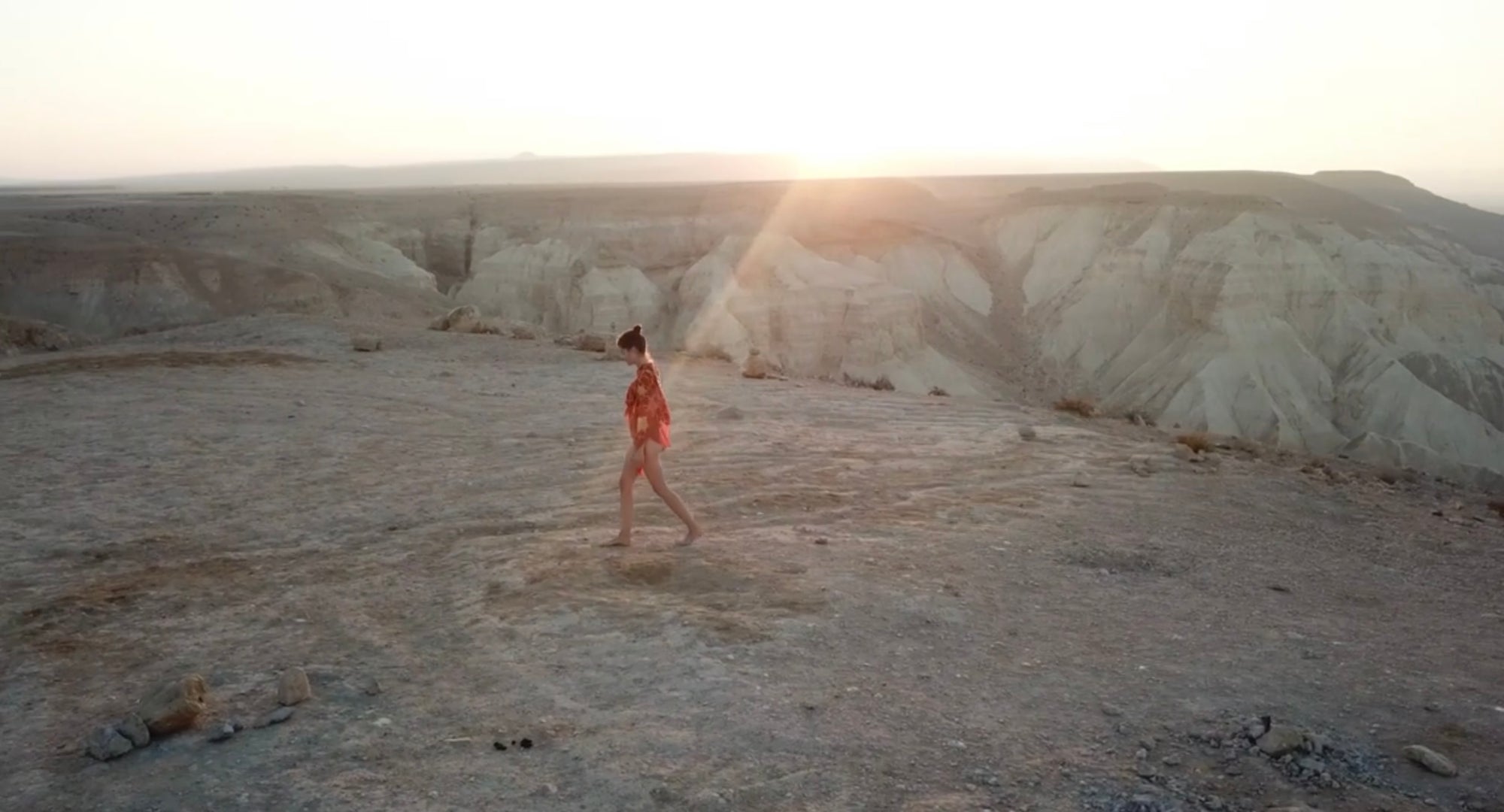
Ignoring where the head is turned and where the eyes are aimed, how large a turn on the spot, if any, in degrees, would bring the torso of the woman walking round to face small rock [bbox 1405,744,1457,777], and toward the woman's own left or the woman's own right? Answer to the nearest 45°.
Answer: approximately 135° to the woman's own left

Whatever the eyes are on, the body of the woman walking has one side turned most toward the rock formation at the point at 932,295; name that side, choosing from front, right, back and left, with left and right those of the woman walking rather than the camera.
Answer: right

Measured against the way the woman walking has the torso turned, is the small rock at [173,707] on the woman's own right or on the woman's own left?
on the woman's own left

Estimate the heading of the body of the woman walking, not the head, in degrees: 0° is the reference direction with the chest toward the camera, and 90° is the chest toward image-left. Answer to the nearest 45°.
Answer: approximately 90°

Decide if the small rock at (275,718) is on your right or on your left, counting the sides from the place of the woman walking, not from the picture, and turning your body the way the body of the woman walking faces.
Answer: on your left

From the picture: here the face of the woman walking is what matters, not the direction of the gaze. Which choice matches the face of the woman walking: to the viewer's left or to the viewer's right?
to the viewer's left
